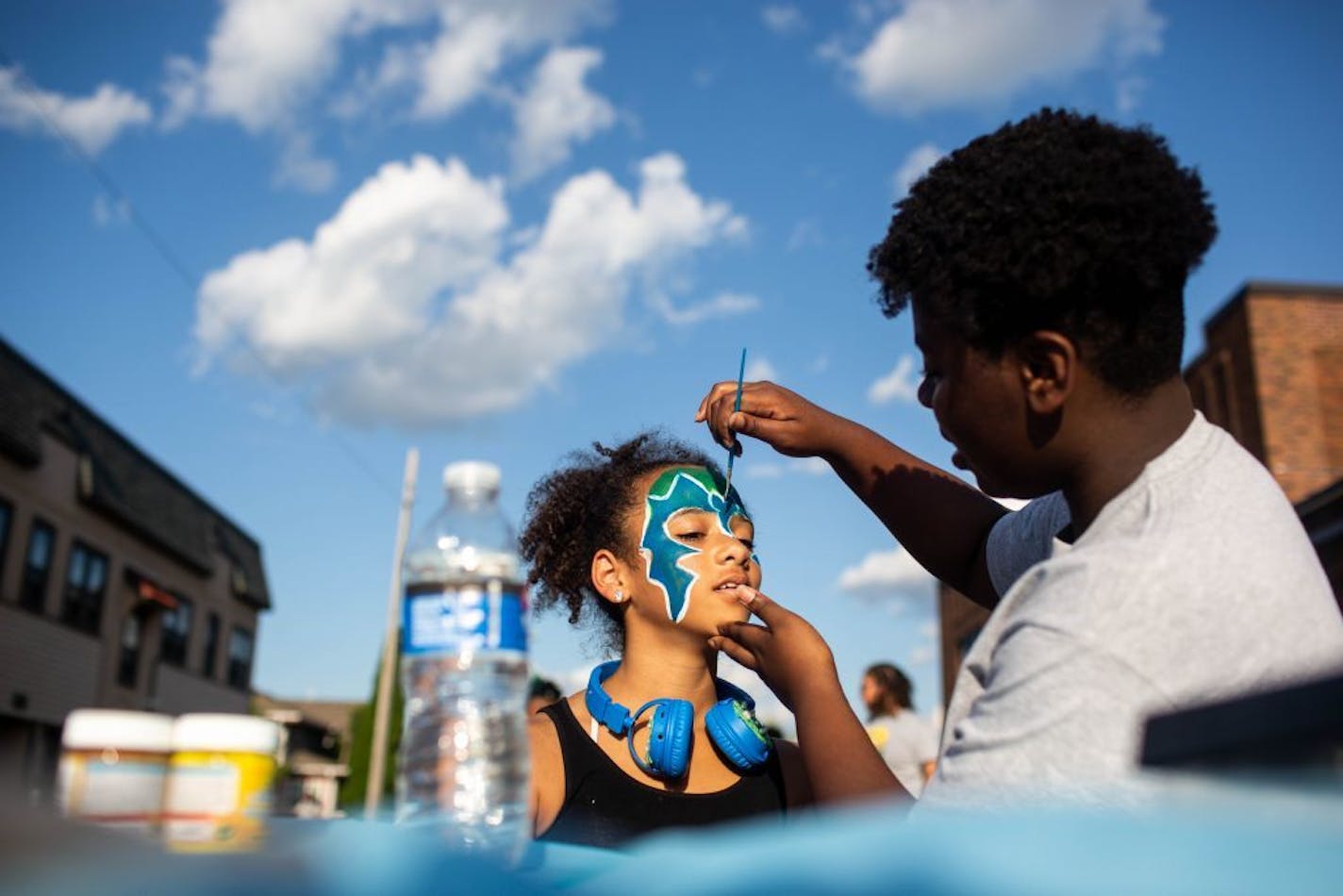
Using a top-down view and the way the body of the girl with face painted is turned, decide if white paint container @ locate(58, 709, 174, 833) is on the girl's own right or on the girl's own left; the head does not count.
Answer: on the girl's own right

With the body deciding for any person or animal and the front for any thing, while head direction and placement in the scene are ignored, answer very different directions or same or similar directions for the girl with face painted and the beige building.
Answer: same or similar directions

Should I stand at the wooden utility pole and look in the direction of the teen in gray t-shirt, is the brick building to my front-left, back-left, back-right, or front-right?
front-left

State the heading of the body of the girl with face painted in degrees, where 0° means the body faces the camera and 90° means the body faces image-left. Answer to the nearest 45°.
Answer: approximately 315°

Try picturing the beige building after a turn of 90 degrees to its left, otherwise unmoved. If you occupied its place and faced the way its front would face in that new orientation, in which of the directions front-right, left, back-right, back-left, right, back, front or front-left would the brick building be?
right

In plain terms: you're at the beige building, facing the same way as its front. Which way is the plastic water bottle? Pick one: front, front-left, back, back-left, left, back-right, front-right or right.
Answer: front-right

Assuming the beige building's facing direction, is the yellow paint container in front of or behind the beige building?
in front

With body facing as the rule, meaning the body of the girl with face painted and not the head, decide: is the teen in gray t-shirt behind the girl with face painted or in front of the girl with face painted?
in front

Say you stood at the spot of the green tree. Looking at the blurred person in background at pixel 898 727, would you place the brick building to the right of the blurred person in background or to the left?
left

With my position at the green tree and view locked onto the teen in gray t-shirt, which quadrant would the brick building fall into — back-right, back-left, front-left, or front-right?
front-left

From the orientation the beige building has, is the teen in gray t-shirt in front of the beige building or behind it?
in front

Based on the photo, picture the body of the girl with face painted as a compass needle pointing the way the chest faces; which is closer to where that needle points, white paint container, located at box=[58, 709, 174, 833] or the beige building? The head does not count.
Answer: the white paint container

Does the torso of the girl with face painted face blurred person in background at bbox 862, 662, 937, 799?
no

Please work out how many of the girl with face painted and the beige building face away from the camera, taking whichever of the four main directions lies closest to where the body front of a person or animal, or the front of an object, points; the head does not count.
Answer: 0

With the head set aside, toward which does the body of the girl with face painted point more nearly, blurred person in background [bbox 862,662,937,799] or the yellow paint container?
the yellow paint container

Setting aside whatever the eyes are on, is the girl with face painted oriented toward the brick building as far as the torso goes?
no

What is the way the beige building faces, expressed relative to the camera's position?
facing the viewer and to the right of the viewer

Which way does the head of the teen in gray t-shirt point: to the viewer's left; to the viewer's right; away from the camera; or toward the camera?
to the viewer's left
